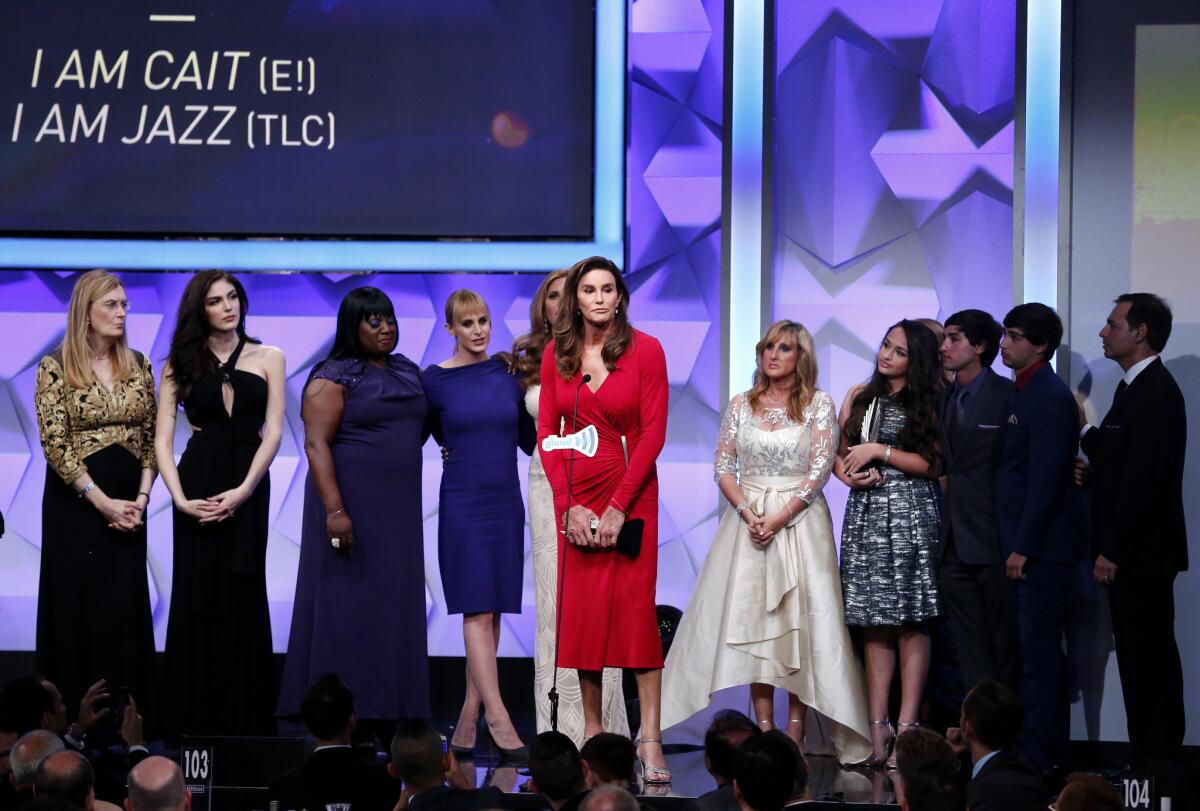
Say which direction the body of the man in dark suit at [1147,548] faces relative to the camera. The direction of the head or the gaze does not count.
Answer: to the viewer's left

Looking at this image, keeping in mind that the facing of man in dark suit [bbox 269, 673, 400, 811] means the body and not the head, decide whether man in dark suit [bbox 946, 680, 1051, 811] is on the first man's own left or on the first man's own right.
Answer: on the first man's own right

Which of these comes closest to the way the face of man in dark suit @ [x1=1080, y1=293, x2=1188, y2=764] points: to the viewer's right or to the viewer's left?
to the viewer's left

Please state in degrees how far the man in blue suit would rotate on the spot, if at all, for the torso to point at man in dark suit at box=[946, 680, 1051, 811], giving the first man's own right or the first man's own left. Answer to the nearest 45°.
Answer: approximately 45° to the first man's own left

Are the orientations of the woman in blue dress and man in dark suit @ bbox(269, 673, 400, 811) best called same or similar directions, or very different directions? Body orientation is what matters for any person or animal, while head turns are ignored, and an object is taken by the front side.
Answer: very different directions

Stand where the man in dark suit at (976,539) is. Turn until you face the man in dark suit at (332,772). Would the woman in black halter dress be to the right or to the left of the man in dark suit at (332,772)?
right

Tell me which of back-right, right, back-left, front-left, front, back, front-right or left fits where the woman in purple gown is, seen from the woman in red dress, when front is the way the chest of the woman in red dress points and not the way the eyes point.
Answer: back-right

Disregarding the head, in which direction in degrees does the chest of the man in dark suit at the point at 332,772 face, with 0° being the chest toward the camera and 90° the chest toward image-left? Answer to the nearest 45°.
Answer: approximately 180°

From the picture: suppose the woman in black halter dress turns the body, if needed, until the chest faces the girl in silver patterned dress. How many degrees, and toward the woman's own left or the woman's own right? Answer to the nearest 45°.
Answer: approximately 90° to the woman's own left

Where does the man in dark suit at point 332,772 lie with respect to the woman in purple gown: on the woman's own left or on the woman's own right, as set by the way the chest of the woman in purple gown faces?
on the woman's own right
